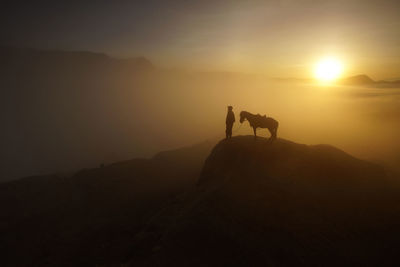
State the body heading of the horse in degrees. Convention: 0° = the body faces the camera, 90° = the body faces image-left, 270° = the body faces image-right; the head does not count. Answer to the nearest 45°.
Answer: approximately 90°
